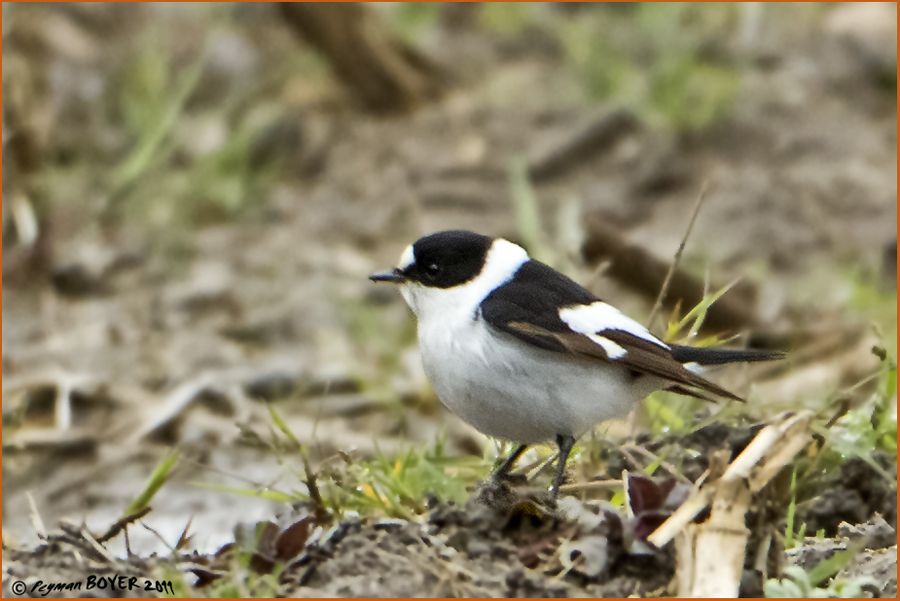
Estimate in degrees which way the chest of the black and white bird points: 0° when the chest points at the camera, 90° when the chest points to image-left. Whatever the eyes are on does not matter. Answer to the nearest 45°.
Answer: approximately 90°
